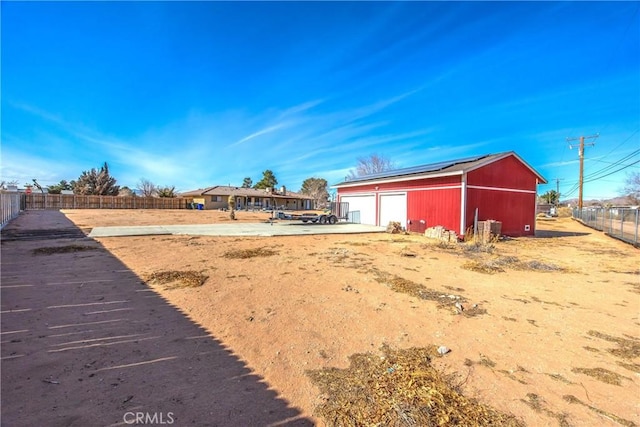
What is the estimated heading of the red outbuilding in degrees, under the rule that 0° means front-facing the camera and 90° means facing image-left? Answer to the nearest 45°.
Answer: approximately 45°

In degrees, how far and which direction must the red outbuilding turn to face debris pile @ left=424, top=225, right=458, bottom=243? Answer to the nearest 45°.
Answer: approximately 45° to its left

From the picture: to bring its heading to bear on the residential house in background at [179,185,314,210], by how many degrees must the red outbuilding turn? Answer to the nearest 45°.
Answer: approximately 90° to its right

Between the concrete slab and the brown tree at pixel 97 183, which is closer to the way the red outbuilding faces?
the concrete slab

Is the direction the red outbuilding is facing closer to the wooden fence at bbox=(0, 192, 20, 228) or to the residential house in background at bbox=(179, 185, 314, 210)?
the wooden fence

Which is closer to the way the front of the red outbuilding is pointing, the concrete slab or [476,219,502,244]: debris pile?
the concrete slab

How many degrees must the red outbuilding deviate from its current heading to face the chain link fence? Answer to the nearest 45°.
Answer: approximately 180°

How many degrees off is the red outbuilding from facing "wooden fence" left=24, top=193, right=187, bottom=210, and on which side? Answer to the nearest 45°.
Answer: approximately 45° to its right
